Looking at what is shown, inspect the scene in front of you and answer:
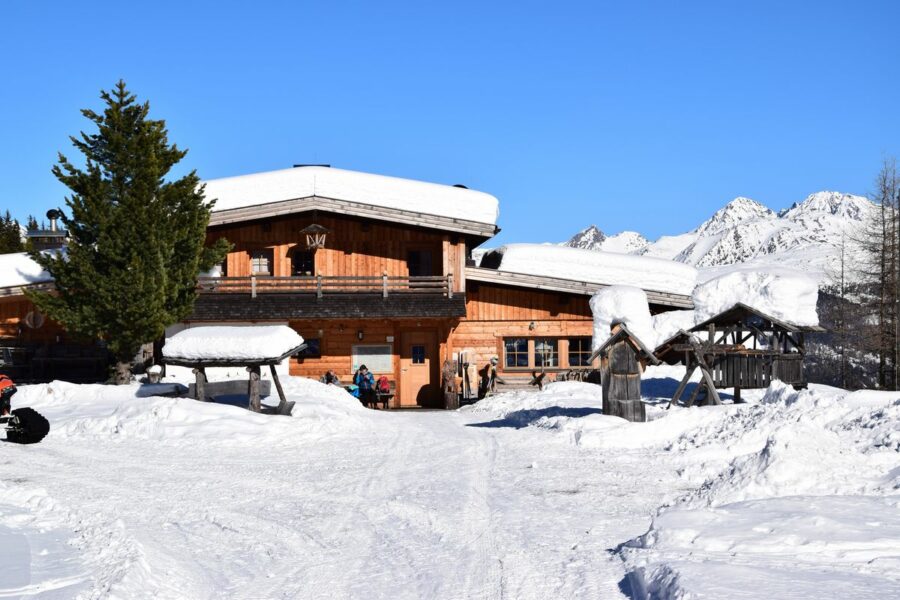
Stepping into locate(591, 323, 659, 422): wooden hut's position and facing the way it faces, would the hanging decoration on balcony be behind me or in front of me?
behind

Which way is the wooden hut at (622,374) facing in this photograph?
toward the camera

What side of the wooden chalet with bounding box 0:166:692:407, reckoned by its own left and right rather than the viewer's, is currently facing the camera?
front

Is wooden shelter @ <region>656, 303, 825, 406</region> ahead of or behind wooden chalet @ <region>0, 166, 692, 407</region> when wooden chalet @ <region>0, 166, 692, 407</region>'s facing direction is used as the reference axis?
ahead

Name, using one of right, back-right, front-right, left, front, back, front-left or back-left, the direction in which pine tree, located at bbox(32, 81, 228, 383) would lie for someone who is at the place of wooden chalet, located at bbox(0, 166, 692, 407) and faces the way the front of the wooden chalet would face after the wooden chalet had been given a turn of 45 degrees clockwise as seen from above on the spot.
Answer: front

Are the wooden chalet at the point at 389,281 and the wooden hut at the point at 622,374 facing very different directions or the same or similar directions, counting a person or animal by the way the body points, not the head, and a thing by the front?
same or similar directions

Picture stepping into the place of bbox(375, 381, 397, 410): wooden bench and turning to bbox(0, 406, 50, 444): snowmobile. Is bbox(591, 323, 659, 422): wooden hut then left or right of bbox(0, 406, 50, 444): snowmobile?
left

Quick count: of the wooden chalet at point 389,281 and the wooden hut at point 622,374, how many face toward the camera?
2
